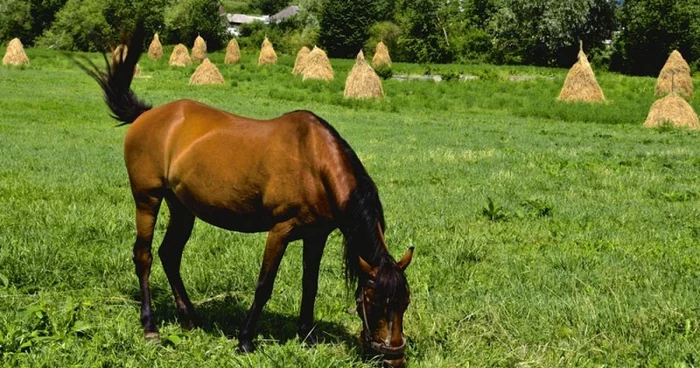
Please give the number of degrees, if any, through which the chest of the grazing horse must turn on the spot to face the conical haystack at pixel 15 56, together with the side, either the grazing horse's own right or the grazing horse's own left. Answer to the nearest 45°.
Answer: approximately 135° to the grazing horse's own left

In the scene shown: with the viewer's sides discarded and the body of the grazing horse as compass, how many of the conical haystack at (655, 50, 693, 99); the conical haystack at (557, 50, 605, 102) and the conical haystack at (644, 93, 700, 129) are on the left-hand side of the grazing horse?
3

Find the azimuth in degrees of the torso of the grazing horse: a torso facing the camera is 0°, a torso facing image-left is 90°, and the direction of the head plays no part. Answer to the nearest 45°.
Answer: approximately 315°

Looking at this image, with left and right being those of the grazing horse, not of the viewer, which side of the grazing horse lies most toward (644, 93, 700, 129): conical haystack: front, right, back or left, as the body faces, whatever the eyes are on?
left

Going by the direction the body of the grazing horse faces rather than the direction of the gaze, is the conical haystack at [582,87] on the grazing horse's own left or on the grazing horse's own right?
on the grazing horse's own left

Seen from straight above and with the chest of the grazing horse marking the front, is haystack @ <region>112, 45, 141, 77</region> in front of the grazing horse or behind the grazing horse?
behind
